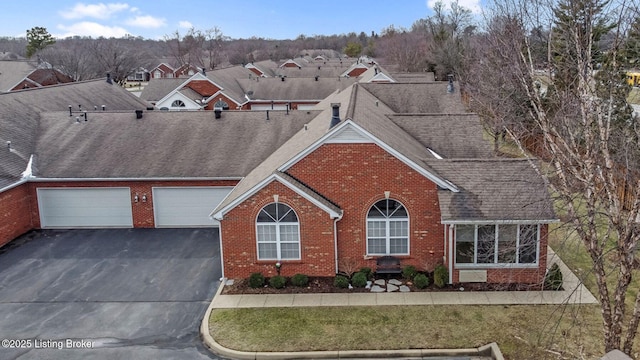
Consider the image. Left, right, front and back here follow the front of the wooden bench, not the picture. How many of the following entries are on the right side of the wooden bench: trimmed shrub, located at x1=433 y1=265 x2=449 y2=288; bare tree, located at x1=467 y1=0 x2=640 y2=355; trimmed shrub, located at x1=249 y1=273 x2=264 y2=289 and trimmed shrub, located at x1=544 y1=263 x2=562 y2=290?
1

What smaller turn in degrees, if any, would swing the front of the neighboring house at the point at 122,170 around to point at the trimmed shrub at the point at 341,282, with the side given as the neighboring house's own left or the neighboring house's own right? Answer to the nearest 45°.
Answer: approximately 45° to the neighboring house's own left

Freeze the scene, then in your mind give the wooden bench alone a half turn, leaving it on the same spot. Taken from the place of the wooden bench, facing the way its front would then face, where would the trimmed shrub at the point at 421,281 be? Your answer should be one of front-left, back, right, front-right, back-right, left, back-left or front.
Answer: back-right

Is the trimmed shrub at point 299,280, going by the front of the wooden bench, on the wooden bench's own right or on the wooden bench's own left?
on the wooden bench's own right

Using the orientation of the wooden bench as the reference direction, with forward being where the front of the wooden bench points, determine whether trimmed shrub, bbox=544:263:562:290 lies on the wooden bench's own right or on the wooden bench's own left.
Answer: on the wooden bench's own left

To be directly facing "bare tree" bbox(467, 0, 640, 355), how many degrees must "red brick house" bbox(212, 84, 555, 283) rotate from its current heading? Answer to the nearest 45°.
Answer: approximately 45° to its left

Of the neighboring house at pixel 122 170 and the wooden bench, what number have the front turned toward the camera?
2

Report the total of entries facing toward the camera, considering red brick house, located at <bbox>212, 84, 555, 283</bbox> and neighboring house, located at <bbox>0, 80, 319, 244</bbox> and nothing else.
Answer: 2

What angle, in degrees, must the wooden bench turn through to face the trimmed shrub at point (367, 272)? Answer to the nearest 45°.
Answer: approximately 45° to its right

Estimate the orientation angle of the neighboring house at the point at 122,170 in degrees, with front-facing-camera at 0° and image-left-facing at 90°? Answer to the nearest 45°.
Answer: approximately 0°

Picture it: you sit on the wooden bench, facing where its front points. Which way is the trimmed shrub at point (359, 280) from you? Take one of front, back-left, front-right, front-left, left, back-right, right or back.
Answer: front-right

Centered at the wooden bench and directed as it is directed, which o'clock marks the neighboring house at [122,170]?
The neighboring house is roughly at 4 o'clock from the wooden bench.

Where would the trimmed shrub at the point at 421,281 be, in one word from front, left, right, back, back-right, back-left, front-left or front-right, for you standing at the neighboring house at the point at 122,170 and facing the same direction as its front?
front-left
